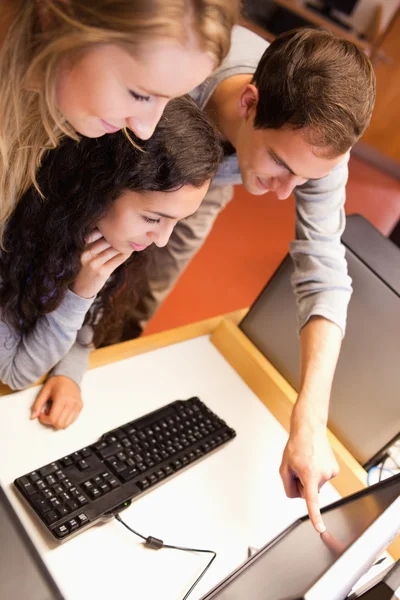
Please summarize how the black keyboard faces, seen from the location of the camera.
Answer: facing away from the viewer and to the left of the viewer

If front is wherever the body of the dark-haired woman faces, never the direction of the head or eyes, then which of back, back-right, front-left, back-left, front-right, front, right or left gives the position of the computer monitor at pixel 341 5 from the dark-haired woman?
back-left

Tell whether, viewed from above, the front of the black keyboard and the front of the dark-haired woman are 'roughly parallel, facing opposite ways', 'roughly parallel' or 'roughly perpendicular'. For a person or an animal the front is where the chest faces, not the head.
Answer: roughly parallel, facing opposite ways

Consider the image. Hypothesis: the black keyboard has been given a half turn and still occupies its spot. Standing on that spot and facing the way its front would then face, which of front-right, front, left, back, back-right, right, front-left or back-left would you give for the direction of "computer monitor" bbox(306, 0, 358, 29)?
back-left

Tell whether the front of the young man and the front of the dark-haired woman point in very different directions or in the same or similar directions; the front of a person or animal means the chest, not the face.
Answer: same or similar directions

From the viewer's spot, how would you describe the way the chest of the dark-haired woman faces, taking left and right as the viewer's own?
facing the viewer and to the right of the viewer

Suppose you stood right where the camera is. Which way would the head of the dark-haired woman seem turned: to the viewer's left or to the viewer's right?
to the viewer's right

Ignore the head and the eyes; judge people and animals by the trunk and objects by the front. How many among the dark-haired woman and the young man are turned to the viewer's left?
0

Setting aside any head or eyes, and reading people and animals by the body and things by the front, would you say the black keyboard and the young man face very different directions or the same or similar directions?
very different directions

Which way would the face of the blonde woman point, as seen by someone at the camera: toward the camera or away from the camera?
toward the camera

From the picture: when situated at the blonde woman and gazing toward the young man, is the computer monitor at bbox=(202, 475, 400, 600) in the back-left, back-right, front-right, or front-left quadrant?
front-right
